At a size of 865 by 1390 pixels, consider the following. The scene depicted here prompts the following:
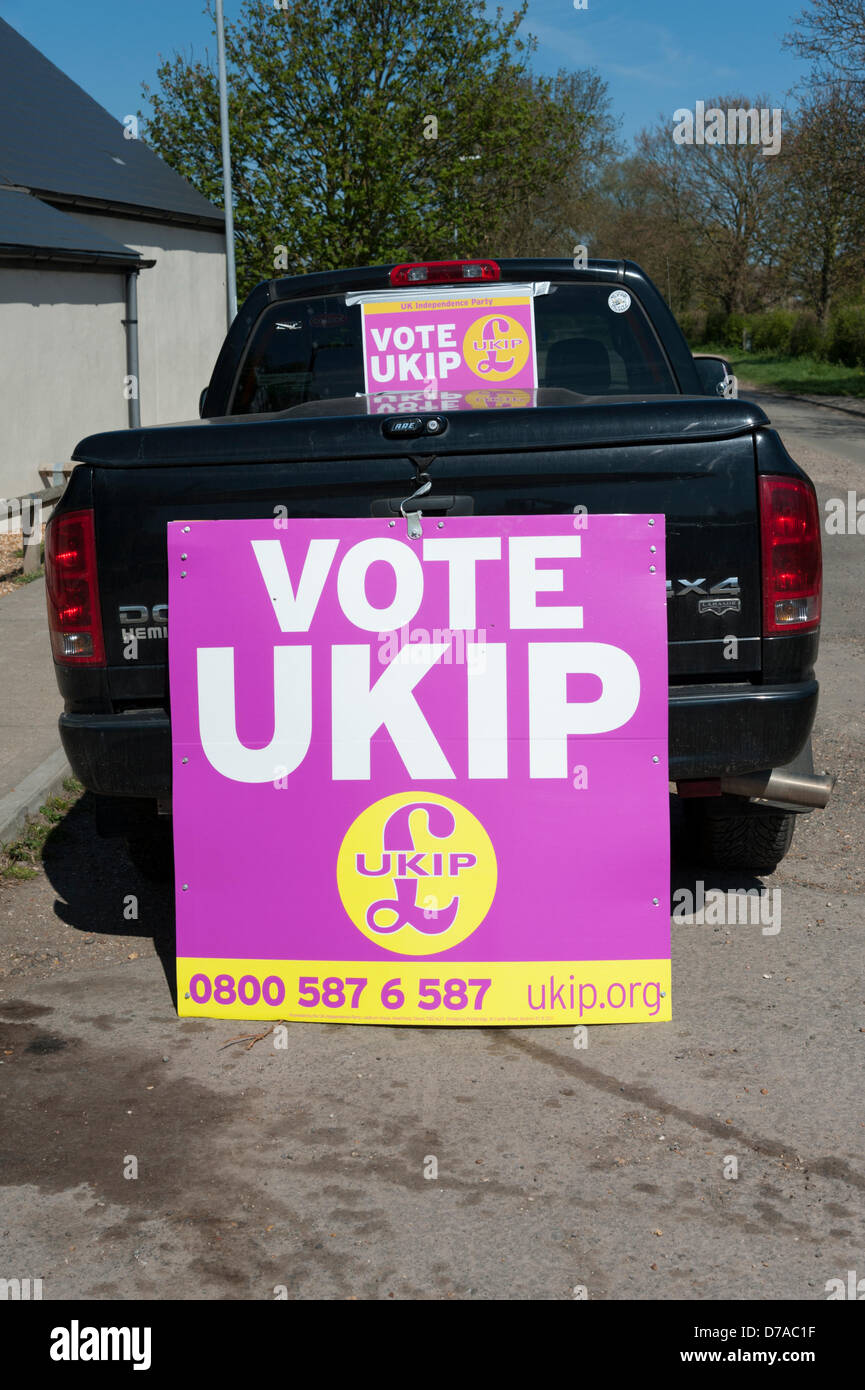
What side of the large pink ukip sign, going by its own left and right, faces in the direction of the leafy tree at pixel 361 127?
back

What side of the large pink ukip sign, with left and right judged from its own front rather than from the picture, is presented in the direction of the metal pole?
back

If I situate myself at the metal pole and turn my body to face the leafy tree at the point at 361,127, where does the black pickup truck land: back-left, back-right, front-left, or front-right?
back-right

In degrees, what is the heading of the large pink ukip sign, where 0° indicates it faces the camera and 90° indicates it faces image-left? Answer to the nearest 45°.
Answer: approximately 0°

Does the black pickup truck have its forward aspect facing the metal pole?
yes

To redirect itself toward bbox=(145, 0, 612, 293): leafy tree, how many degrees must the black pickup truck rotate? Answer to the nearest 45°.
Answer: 0° — it already faces it

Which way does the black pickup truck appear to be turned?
away from the camera
